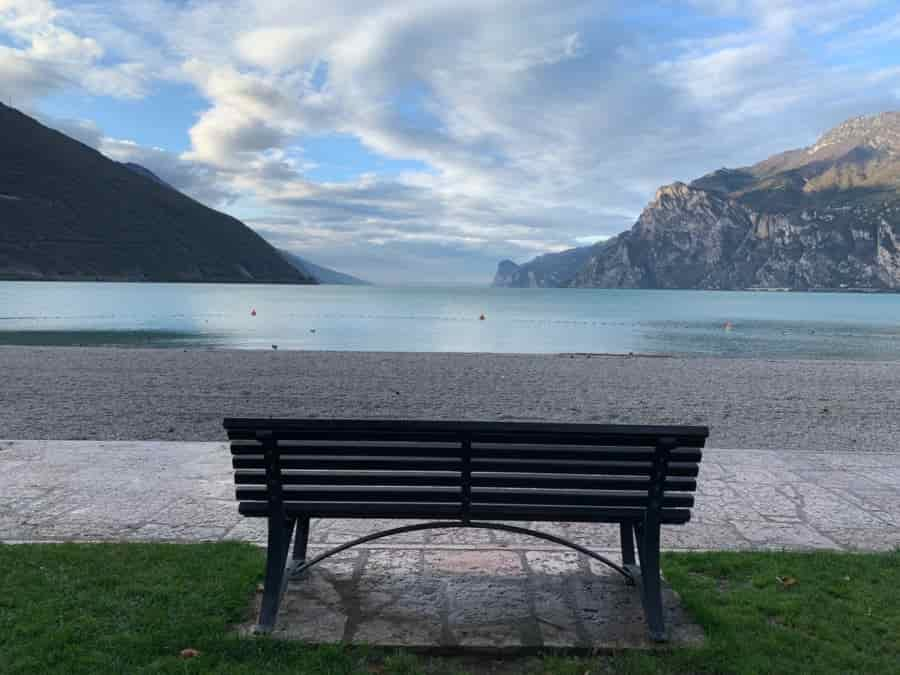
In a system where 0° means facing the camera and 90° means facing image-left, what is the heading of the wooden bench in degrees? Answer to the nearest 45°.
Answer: approximately 180°
